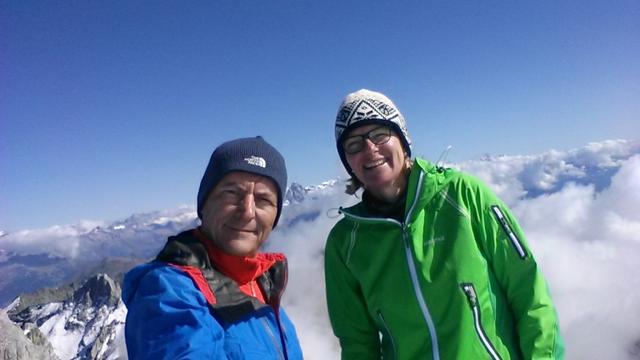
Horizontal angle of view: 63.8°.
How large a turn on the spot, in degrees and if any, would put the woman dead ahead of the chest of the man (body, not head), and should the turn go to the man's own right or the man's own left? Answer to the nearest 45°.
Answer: approximately 45° to the man's own left

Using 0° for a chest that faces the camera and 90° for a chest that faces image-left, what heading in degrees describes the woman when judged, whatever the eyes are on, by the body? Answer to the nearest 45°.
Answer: approximately 0°

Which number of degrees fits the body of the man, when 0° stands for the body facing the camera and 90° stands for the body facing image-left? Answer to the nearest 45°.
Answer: approximately 315°

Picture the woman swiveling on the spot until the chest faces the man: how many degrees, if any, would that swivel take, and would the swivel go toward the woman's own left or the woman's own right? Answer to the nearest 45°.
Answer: approximately 45° to the woman's own right

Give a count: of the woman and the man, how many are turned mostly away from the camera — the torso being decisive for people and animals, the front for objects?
0
